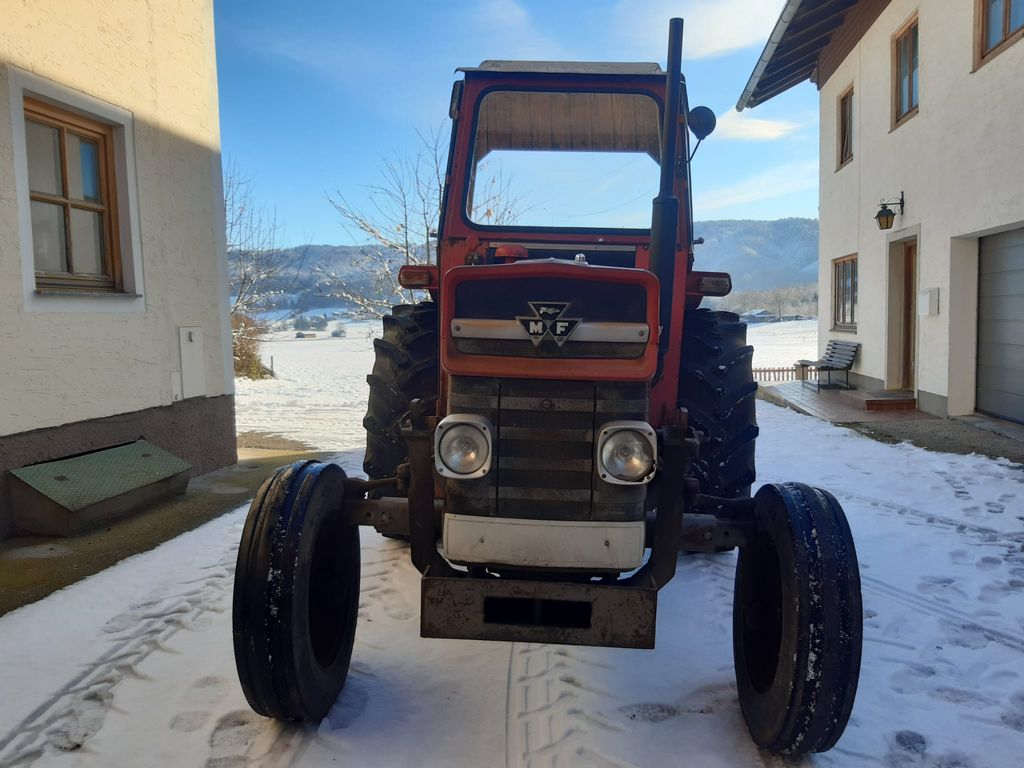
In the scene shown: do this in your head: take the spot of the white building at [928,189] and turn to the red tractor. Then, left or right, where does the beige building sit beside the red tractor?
right

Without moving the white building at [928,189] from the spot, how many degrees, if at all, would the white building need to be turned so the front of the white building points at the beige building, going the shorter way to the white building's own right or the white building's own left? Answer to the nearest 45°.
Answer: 0° — it already faces it

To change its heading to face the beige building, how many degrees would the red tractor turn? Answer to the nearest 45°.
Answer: approximately 135° to its right

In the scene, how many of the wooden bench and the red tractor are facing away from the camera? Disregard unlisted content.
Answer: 0

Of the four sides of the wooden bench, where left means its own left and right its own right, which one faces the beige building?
front

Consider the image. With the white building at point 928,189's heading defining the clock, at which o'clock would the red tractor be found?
The red tractor is roughly at 11 o'clock from the white building.

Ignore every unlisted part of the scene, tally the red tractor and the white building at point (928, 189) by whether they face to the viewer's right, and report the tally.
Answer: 0

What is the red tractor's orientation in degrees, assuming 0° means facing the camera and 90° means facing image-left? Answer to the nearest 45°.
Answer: approximately 0°

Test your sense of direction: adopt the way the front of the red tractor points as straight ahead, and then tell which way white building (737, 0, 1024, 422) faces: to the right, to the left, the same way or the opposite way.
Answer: to the right

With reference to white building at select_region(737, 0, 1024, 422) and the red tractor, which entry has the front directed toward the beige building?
the white building

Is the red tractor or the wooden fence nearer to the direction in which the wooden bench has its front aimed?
the red tractor

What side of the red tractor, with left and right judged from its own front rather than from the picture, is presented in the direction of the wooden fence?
back
